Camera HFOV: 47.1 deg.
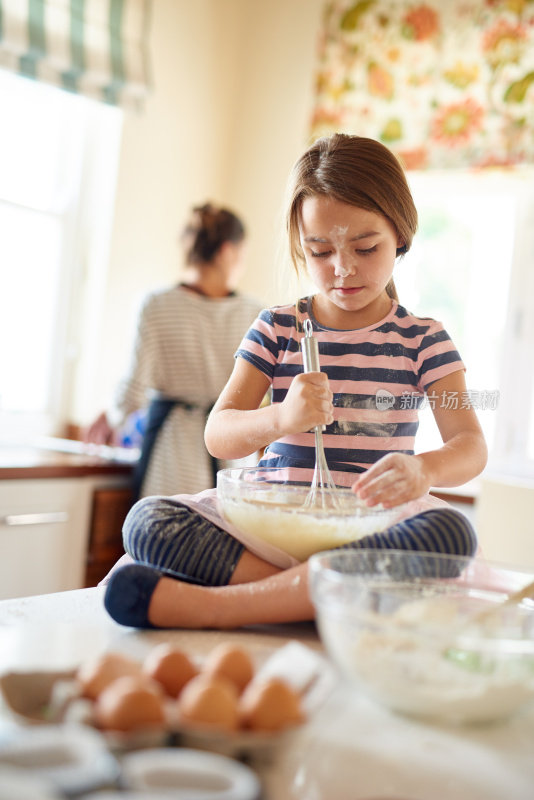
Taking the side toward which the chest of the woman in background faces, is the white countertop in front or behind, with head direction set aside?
behind

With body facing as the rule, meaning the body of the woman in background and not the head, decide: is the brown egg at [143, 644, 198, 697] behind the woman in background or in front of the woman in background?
behind

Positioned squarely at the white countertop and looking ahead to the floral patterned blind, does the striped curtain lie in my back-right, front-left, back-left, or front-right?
front-left

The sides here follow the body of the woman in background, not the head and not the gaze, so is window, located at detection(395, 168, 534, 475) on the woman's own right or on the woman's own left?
on the woman's own right

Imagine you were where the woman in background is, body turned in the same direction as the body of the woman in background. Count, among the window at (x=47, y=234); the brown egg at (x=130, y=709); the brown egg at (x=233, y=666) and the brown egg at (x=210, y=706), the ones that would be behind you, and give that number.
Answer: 3

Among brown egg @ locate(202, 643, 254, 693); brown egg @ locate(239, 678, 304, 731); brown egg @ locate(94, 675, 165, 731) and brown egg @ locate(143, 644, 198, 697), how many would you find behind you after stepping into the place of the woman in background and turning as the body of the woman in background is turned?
4

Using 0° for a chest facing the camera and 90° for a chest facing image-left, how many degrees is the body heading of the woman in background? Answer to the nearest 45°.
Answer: approximately 180°

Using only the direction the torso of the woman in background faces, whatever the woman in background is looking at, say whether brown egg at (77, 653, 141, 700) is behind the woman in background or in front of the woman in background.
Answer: behind

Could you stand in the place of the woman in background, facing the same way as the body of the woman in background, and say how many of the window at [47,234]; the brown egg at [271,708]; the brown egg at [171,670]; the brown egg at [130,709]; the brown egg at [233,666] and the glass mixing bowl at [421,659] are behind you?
5

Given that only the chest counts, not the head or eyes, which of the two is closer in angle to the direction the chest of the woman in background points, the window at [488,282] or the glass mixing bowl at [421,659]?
the window

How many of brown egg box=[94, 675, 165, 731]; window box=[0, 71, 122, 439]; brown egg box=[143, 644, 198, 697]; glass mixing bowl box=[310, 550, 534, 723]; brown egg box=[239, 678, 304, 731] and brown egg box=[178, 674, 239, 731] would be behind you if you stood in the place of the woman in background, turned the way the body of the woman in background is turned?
5
